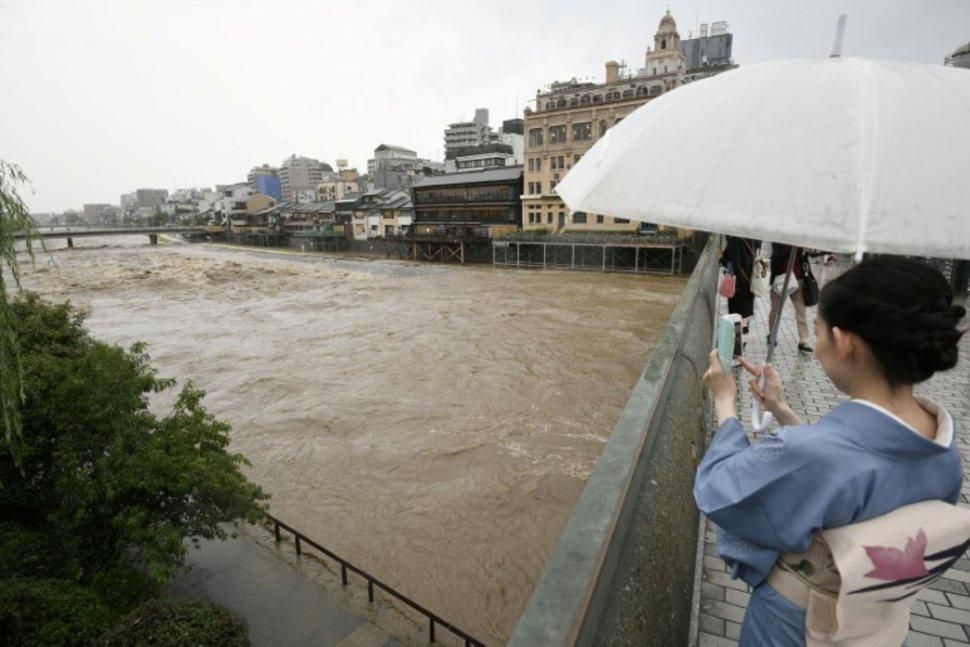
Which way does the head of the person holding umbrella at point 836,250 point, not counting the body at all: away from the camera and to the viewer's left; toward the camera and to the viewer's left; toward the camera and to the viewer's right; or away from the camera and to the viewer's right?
away from the camera and to the viewer's left

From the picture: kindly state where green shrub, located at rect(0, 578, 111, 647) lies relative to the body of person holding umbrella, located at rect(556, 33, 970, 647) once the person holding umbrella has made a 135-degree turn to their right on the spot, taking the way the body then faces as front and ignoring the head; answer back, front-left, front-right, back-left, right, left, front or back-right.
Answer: back

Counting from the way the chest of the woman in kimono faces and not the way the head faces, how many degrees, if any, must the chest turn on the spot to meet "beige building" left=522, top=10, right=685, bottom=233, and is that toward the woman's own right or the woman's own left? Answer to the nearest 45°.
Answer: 0° — they already face it

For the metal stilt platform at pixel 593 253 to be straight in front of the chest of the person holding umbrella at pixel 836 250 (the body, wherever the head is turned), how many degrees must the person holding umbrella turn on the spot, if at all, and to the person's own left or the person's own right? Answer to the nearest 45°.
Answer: approximately 45° to the person's own right

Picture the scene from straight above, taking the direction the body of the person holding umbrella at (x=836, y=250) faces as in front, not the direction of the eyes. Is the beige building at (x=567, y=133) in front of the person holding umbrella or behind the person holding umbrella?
in front

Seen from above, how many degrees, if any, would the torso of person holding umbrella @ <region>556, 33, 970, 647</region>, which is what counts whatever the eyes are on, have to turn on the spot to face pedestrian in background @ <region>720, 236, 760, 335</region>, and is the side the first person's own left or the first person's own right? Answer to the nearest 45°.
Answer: approximately 45° to the first person's own right

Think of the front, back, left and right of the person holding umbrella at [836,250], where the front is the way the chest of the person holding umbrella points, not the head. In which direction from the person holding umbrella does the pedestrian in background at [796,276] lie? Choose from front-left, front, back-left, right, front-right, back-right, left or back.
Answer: front-right

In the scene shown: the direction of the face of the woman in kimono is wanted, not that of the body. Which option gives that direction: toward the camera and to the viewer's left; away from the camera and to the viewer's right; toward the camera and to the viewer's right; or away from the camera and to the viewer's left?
away from the camera and to the viewer's left

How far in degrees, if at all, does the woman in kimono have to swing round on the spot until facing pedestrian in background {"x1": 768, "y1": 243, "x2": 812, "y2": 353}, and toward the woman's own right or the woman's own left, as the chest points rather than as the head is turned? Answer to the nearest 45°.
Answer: approximately 45° to the woman's own right

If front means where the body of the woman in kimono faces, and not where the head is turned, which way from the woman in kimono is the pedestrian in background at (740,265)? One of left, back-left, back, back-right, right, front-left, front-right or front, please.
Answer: front-right

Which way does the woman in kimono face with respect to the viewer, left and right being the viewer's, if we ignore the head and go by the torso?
facing away from the viewer and to the left of the viewer
